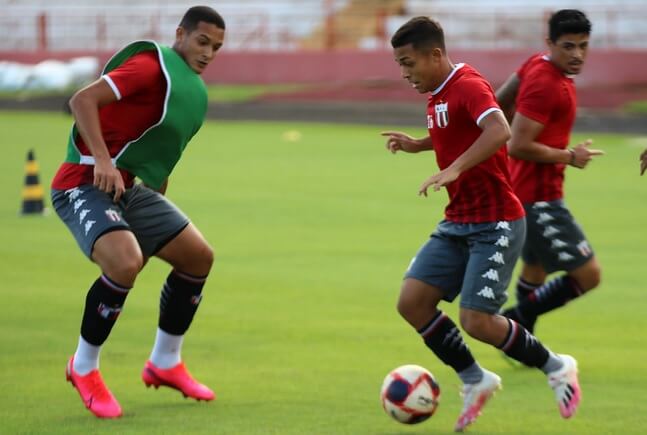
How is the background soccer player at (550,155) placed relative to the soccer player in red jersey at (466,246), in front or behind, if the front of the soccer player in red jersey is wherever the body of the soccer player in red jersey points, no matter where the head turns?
behind

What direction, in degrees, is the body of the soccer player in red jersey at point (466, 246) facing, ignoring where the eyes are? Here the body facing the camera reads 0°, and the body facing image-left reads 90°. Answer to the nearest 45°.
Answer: approximately 45°

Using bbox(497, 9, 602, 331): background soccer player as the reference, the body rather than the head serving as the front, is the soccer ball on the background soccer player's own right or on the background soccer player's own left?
on the background soccer player's own right

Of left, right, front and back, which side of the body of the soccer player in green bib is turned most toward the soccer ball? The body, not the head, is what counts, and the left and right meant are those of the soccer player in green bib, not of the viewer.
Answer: front

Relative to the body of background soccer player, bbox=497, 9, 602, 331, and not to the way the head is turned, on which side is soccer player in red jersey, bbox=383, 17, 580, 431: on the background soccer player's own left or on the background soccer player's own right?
on the background soccer player's own right

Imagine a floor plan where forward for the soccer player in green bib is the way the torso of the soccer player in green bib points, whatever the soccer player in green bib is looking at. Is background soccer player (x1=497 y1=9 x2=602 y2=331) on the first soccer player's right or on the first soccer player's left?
on the first soccer player's left

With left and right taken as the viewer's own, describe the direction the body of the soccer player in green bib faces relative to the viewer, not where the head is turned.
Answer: facing the viewer and to the right of the viewer

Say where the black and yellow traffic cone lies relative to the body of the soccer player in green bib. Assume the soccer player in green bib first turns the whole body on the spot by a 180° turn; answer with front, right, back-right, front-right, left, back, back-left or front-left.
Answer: front-right

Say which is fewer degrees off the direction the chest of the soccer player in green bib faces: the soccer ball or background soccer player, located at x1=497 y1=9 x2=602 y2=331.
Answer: the soccer ball

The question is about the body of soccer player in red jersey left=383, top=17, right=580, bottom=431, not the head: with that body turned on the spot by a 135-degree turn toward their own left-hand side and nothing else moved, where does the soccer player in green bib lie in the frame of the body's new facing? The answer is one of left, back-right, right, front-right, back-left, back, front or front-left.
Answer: back
